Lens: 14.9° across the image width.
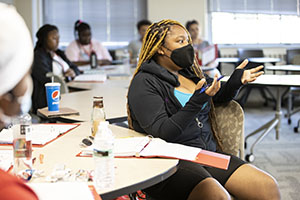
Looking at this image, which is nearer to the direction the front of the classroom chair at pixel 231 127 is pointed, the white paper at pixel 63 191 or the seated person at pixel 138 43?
the white paper

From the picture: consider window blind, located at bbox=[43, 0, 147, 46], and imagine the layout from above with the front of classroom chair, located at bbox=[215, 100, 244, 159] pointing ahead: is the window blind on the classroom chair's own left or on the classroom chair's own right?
on the classroom chair's own right

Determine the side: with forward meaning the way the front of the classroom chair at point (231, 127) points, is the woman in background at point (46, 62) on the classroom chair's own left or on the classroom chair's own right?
on the classroom chair's own right

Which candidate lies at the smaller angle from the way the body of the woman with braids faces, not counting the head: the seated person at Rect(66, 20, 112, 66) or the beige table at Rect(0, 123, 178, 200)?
the beige table
